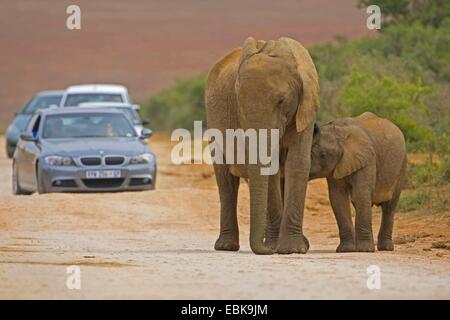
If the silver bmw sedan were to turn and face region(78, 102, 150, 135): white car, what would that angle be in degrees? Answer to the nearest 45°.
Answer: approximately 180°

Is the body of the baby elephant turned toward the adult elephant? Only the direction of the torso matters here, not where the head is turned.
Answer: yes

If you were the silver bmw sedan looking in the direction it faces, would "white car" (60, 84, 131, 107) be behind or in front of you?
behind

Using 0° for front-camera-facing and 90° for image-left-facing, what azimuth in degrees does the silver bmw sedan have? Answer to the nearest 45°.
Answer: approximately 0°

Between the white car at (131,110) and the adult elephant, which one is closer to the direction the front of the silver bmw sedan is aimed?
the adult elephant

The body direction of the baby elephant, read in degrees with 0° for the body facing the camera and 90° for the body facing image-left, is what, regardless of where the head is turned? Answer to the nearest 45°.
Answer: approximately 45°

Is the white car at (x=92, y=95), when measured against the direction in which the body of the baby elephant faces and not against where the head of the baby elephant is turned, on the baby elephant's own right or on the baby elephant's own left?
on the baby elephant's own right
